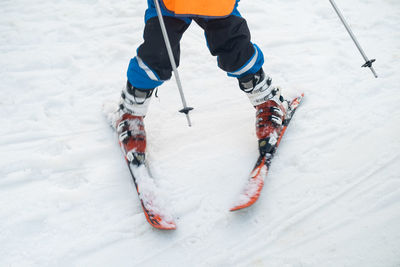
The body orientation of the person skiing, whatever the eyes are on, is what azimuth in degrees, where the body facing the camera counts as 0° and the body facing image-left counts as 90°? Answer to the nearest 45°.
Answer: approximately 0°
